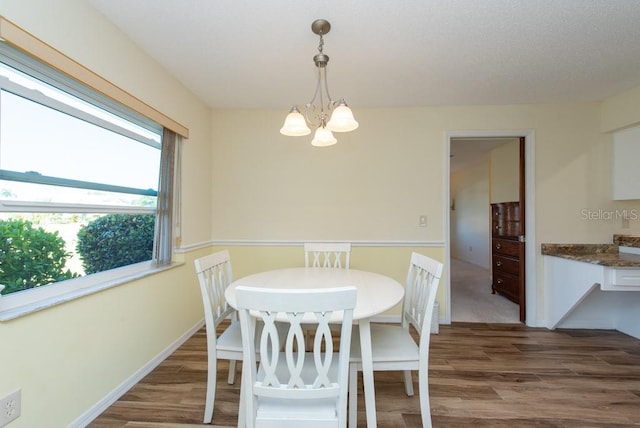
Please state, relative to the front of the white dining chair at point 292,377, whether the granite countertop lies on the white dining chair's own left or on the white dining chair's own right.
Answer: on the white dining chair's own right

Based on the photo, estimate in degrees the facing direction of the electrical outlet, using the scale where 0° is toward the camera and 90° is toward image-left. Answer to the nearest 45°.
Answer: approximately 315°

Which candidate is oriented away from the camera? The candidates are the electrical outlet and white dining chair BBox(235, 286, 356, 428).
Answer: the white dining chair

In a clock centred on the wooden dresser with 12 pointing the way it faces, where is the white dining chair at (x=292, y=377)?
The white dining chair is roughly at 11 o'clock from the wooden dresser.

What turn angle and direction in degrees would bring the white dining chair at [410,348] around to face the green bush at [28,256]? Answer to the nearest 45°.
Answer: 0° — it already faces it

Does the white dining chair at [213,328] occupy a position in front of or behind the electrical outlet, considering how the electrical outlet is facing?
in front

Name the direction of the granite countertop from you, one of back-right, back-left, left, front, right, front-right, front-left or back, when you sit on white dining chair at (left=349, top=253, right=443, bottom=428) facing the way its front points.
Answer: back-right

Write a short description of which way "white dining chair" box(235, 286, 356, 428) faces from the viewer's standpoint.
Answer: facing away from the viewer

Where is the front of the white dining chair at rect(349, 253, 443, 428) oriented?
to the viewer's left

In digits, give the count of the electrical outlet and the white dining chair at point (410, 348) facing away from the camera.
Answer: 0

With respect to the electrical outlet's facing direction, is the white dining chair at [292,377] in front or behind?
in front

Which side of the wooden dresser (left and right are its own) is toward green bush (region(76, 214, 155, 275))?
front

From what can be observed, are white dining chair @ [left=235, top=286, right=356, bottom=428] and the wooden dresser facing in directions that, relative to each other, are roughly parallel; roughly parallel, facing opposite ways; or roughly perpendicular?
roughly perpendicular

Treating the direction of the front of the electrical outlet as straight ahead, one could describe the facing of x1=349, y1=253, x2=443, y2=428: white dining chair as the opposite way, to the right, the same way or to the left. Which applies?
the opposite way

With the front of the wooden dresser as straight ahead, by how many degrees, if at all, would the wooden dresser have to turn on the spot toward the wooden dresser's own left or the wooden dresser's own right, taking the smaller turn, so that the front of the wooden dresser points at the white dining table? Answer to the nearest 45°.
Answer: approximately 45° to the wooden dresser's own left

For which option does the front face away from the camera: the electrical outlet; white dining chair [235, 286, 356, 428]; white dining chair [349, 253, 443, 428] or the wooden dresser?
white dining chair [235, 286, 356, 428]

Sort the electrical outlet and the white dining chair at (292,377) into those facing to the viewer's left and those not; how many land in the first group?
0
